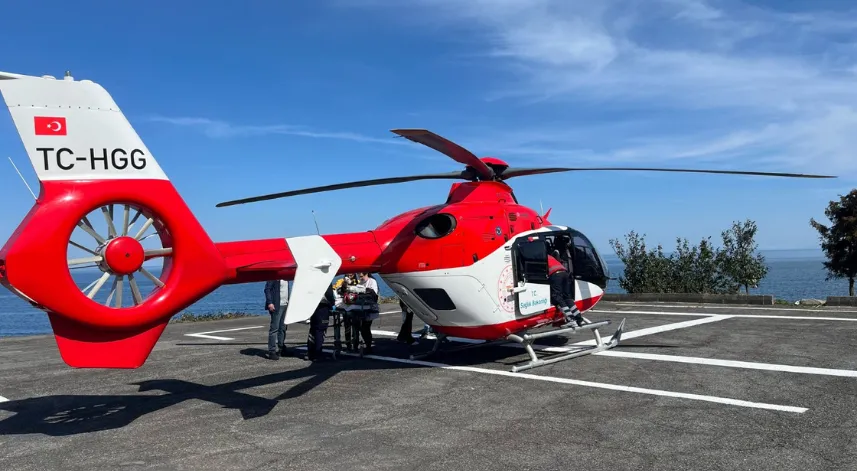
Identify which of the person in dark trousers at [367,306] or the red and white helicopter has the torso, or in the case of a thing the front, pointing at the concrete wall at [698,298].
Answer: the red and white helicopter

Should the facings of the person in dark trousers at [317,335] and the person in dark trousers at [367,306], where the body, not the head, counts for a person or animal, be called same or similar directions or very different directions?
very different directions

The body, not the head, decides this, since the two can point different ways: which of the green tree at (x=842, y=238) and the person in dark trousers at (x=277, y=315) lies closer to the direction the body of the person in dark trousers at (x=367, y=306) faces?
the person in dark trousers

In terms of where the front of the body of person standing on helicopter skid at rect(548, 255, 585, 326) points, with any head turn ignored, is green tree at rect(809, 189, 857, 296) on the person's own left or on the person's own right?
on the person's own right

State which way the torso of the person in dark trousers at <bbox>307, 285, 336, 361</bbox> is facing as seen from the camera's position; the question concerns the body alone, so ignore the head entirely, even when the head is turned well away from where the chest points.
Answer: to the viewer's right

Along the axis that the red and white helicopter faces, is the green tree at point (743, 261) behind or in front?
in front

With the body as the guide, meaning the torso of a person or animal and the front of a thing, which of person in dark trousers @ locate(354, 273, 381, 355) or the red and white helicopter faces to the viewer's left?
the person in dark trousers

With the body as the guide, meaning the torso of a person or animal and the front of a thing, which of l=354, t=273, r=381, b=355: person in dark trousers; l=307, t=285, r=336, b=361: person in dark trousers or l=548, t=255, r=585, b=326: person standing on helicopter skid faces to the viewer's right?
l=307, t=285, r=336, b=361: person in dark trousers

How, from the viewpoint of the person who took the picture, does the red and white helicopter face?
facing away from the viewer and to the right of the viewer

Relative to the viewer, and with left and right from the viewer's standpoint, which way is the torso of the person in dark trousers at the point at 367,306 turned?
facing to the left of the viewer

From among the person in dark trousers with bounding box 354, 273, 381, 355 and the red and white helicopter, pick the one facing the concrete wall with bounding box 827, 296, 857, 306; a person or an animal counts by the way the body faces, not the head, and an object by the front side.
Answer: the red and white helicopter

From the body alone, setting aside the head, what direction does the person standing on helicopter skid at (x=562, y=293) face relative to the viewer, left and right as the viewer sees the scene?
facing away from the viewer and to the left of the viewer
